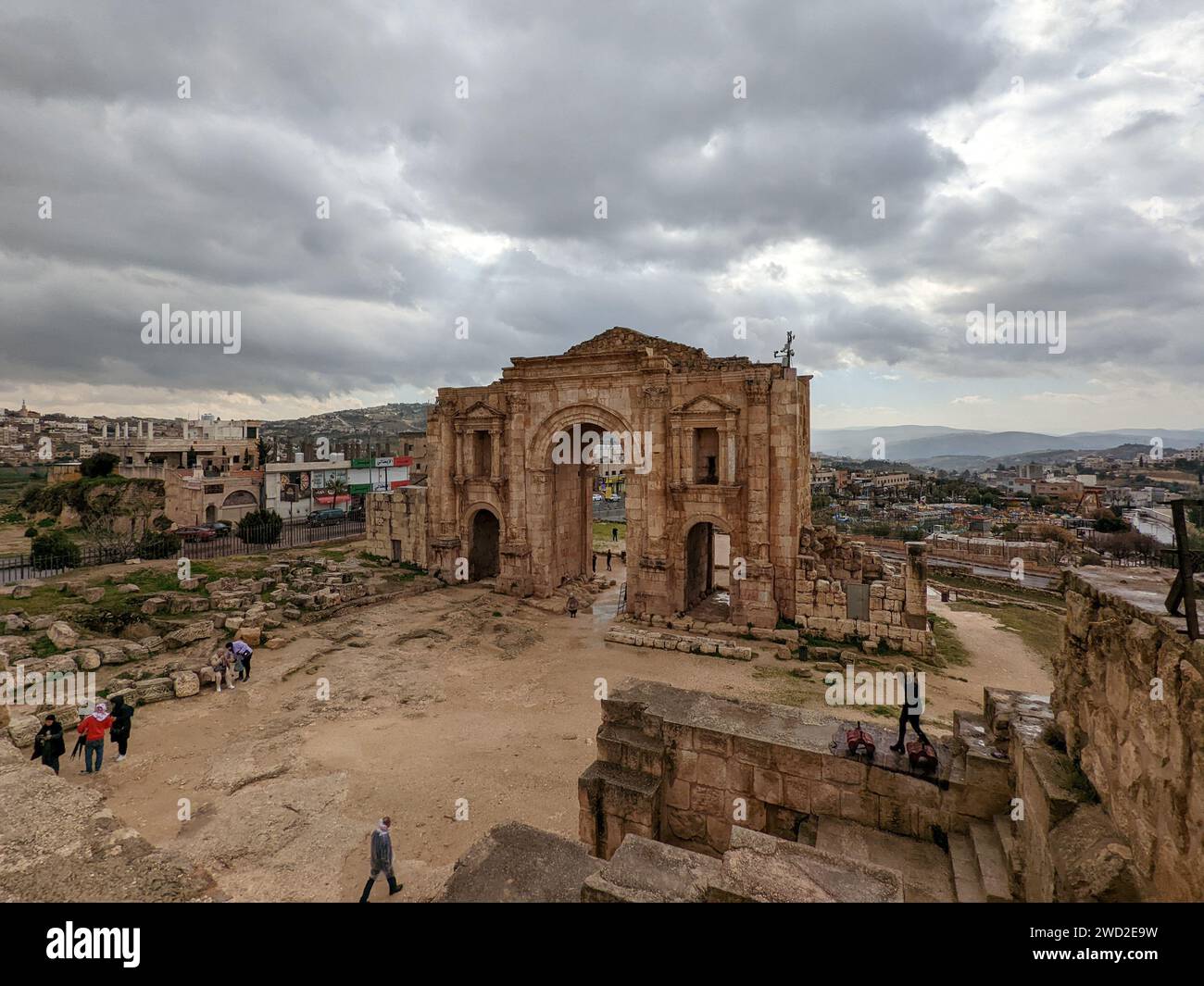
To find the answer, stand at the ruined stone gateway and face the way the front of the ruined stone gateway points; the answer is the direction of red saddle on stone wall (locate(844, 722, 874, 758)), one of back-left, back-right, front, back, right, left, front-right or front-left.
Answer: front-left

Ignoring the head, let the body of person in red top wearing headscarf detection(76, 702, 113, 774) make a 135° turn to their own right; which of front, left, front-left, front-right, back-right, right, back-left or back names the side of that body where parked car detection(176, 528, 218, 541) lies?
front-right

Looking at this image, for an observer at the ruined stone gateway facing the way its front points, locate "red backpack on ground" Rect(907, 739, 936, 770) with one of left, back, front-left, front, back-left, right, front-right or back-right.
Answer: front-left

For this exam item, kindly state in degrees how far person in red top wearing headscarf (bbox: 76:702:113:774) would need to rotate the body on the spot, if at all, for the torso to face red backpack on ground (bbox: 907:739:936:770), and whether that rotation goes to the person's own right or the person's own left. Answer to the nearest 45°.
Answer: approximately 45° to the person's own left

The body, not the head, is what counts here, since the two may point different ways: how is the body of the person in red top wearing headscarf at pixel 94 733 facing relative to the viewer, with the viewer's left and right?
facing the viewer
